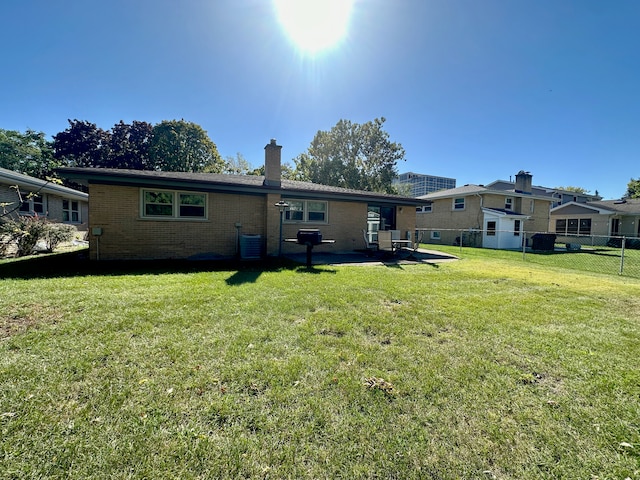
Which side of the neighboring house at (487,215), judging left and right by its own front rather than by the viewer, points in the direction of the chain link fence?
back

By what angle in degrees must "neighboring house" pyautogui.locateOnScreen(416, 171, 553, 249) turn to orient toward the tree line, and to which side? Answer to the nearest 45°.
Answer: approximately 45° to its left

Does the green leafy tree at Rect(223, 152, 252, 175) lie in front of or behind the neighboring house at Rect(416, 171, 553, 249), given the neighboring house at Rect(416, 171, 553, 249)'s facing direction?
in front

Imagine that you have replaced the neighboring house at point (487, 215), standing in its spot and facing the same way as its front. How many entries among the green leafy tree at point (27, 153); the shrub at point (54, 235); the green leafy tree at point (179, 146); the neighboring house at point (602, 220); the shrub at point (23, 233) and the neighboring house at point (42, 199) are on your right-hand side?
1

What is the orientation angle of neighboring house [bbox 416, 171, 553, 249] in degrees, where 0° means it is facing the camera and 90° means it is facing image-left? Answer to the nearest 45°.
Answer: approximately 135°

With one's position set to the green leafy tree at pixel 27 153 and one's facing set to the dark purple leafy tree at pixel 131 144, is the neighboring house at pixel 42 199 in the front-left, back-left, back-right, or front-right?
front-right

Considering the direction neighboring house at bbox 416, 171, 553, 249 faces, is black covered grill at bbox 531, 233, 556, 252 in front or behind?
behind

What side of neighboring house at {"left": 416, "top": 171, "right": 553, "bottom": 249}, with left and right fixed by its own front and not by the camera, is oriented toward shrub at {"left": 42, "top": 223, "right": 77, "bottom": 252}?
left

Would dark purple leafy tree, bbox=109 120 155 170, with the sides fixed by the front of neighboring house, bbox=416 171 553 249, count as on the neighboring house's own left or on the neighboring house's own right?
on the neighboring house's own left

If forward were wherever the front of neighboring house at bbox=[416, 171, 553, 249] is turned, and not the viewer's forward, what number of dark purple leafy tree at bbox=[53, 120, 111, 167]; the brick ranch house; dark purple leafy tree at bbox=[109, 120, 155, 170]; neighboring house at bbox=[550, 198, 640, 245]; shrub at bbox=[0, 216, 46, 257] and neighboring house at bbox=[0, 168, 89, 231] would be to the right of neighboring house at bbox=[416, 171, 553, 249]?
1

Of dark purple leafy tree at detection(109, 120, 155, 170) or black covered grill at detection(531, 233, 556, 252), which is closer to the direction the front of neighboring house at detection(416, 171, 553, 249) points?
the dark purple leafy tree

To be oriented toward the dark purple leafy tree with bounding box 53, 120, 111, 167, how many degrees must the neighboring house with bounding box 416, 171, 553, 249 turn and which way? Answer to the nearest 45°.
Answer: approximately 45° to its left

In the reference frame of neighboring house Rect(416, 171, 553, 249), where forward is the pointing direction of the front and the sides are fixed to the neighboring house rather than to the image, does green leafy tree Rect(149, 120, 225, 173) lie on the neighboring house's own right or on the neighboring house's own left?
on the neighboring house's own left

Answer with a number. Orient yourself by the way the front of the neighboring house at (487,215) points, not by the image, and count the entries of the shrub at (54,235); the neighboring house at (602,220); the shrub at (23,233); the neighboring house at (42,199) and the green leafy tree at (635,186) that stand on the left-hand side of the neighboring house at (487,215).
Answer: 3

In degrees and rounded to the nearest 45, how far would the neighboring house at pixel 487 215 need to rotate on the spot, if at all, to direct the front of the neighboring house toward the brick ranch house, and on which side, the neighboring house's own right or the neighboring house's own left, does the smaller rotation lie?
approximately 90° to the neighboring house's own left
